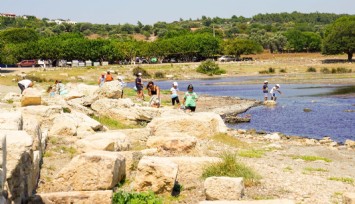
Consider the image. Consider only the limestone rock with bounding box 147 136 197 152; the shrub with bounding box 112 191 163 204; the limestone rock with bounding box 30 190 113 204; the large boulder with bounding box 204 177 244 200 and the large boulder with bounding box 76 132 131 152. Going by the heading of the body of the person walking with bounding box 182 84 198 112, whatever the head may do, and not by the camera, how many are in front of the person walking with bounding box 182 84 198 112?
5

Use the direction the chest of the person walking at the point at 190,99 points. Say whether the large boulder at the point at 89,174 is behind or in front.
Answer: in front

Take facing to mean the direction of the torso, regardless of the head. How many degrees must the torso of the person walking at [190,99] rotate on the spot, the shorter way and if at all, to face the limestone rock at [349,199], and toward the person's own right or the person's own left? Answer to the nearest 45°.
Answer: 0° — they already face it

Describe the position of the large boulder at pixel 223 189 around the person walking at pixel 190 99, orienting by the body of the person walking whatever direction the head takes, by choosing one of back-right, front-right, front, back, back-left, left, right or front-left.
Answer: front

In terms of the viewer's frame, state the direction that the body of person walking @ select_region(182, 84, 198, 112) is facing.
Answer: toward the camera

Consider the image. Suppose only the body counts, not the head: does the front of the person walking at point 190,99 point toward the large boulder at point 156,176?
yes

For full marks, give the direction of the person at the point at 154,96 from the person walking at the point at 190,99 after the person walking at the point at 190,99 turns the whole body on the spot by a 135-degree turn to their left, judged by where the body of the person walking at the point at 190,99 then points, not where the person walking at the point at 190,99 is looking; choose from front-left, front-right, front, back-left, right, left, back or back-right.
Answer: left

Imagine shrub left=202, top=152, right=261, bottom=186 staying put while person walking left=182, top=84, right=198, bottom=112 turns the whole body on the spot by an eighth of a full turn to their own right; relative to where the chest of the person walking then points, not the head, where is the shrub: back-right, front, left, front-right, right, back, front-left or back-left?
front-left

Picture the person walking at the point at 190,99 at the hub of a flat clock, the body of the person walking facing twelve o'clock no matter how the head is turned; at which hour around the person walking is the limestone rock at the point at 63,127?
The limestone rock is roughly at 1 o'clock from the person walking.

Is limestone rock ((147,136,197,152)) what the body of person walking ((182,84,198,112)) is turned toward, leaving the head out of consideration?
yes

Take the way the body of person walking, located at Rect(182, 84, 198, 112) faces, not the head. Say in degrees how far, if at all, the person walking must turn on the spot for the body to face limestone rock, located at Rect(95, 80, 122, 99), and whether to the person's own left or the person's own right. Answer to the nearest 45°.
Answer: approximately 90° to the person's own right

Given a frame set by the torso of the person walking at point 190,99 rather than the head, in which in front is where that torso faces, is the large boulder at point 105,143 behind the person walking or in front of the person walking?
in front

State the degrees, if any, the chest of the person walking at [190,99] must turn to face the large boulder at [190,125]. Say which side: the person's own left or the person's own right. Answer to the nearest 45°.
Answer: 0° — they already face it

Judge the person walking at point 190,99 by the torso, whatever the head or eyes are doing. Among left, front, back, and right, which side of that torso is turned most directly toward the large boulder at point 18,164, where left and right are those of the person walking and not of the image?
front

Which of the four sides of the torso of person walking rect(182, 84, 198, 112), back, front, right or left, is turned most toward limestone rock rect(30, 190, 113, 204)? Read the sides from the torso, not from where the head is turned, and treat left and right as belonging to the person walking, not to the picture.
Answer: front
